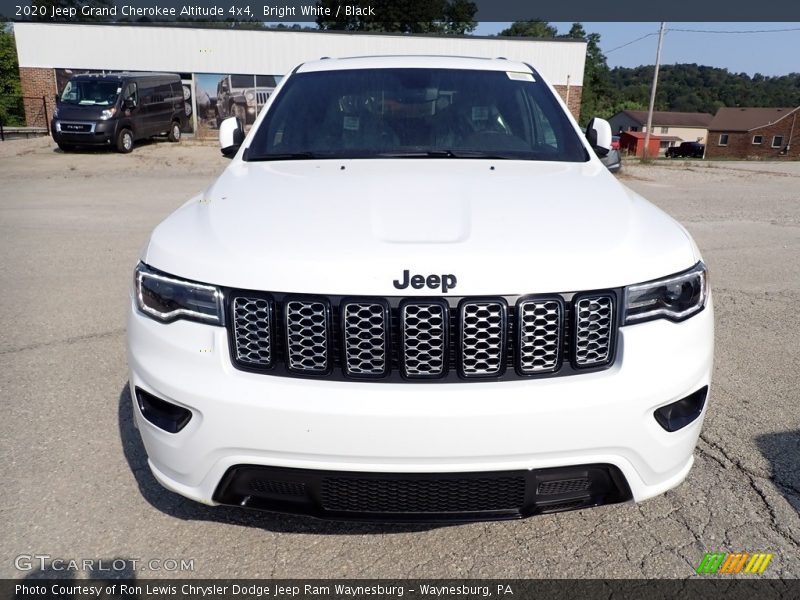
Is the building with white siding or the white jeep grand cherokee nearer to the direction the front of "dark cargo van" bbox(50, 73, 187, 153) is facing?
the white jeep grand cherokee

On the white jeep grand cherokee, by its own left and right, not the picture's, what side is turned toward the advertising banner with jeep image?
back

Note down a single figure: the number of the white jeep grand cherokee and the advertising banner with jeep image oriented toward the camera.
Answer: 2

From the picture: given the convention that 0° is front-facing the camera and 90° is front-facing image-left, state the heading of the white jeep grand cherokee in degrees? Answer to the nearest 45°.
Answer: approximately 0°

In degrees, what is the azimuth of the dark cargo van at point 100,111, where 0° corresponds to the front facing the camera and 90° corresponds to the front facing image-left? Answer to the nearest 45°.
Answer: approximately 45°

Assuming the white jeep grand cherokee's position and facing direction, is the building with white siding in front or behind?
behind

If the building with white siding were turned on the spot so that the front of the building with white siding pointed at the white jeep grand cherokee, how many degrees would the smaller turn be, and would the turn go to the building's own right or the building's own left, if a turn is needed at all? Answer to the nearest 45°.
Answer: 0° — it already faces it
